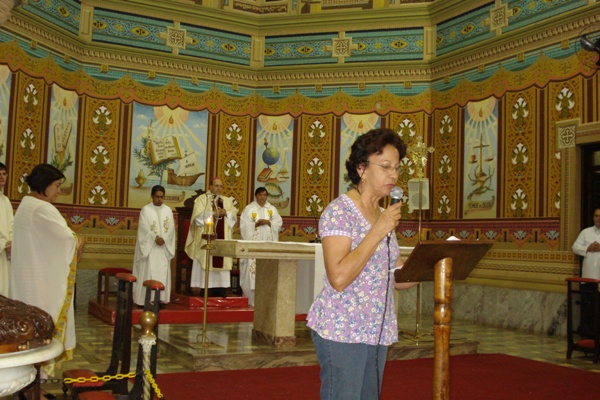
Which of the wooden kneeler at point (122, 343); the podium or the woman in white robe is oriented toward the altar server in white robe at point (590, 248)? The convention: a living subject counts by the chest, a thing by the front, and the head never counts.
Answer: the woman in white robe

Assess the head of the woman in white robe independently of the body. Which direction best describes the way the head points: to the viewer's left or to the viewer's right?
to the viewer's right

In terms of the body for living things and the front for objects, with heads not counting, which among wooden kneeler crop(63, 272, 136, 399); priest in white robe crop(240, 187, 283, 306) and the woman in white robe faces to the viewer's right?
the woman in white robe

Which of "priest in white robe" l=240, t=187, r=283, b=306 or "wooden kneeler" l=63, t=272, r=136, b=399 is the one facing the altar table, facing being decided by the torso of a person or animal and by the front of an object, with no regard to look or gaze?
the priest in white robe

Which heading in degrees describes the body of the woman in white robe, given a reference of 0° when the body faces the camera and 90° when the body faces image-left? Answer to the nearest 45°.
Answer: approximately 270°

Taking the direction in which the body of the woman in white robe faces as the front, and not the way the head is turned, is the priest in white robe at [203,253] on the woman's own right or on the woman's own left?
on the woman's own left
